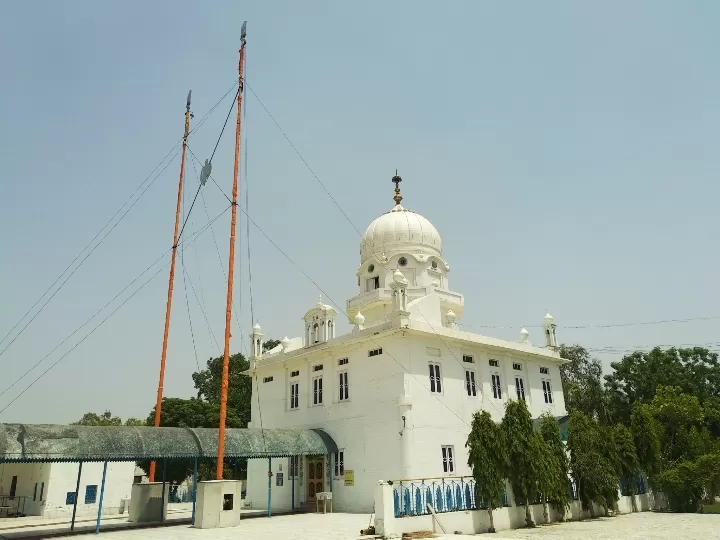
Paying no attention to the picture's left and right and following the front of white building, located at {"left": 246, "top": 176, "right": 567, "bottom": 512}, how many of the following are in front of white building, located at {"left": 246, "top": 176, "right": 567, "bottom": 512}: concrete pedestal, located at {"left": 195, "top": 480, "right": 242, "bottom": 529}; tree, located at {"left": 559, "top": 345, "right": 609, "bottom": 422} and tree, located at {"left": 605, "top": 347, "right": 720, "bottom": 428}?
1

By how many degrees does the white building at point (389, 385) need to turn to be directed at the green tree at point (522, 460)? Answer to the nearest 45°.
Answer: approximately 90° to its left

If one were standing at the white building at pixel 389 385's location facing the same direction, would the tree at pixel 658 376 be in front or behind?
behind

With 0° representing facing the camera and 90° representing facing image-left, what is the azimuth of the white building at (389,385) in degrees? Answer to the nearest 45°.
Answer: approximately 45°

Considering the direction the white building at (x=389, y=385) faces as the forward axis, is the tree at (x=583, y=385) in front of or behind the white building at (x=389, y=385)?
behind

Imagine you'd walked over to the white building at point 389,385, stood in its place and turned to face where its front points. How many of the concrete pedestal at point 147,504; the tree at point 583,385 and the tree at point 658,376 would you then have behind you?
2

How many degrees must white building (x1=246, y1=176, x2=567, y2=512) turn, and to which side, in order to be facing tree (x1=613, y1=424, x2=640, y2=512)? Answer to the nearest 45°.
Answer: approximately 135° to its left

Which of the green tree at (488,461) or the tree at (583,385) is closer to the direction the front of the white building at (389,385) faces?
the green tree

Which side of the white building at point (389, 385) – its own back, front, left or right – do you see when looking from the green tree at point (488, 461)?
left

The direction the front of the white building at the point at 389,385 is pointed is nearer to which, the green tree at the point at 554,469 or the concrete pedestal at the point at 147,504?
the concrete pedestal

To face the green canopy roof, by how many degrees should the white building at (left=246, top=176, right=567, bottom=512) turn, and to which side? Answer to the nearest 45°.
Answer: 0° — it already faces it

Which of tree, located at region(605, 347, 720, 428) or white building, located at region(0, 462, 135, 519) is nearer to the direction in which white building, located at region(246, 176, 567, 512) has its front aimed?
the white building

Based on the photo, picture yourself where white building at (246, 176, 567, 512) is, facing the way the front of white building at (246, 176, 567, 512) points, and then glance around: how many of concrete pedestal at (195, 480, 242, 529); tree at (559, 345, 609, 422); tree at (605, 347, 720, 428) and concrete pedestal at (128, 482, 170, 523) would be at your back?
2
